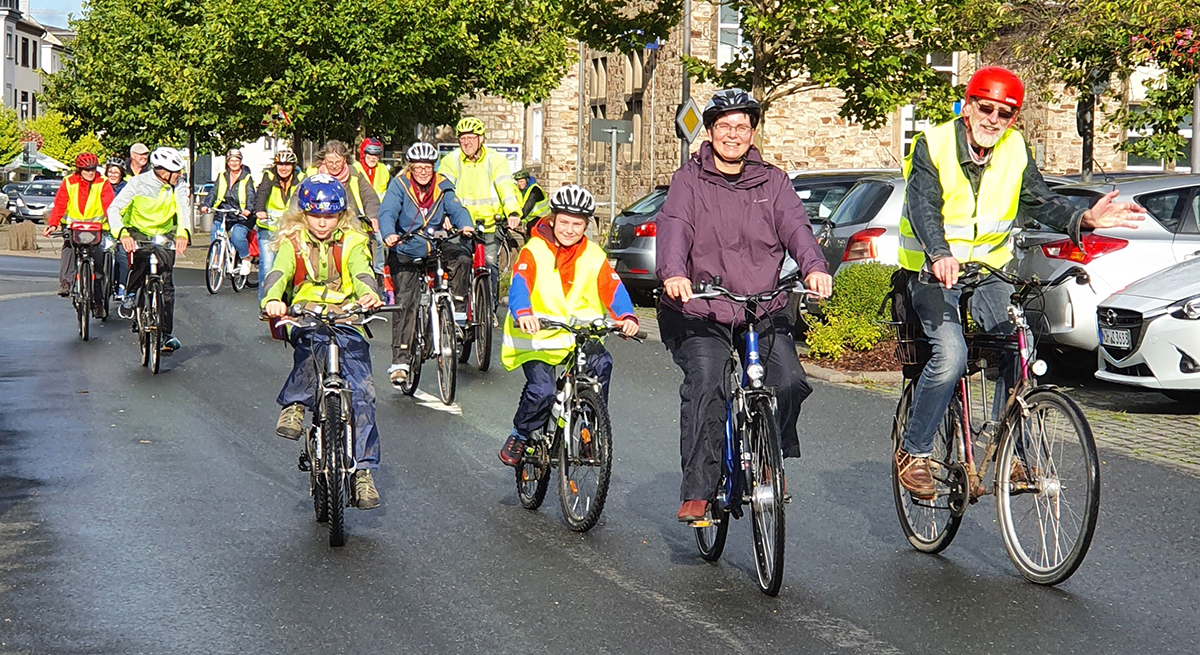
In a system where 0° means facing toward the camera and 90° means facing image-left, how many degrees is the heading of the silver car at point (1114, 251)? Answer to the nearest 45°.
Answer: approximately 225°

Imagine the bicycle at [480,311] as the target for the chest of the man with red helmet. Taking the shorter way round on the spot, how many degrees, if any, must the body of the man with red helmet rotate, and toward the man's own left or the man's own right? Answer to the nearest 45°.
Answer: approximately 180°

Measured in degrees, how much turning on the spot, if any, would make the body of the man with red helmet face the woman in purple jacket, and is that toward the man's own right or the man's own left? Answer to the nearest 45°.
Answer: approximately 135° to the man's own right

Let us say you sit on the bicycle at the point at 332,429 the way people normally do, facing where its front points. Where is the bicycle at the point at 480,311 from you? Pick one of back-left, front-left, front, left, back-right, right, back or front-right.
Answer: back

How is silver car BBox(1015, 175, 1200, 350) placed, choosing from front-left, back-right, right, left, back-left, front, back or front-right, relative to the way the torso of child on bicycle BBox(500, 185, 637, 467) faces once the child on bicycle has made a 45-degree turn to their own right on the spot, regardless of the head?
back

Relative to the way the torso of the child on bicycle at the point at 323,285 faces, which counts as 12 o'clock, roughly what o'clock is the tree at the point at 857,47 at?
The tree is roughly at 7 o'clock from the child on bicycle.

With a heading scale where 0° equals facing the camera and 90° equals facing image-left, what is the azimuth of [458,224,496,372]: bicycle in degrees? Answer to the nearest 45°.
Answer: approximately 0°

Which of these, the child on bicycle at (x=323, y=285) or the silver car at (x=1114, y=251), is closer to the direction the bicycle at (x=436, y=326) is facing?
the child on bicycle

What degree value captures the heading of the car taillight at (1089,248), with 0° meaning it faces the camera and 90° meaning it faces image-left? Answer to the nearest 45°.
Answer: approximately 45°

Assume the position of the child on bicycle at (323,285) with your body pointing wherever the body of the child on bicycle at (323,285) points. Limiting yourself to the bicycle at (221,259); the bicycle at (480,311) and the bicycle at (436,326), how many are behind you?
3
